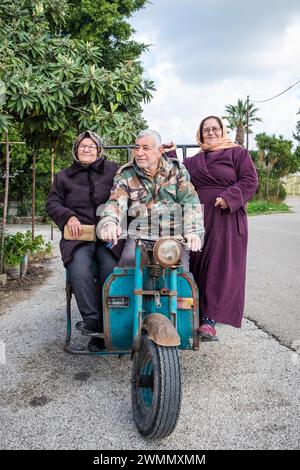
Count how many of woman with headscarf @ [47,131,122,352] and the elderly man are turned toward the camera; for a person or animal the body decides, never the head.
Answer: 2

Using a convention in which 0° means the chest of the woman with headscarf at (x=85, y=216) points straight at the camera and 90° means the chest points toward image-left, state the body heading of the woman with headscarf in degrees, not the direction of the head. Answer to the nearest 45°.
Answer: approximately 0°

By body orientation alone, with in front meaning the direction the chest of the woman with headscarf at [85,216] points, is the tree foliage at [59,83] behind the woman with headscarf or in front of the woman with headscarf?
behind
